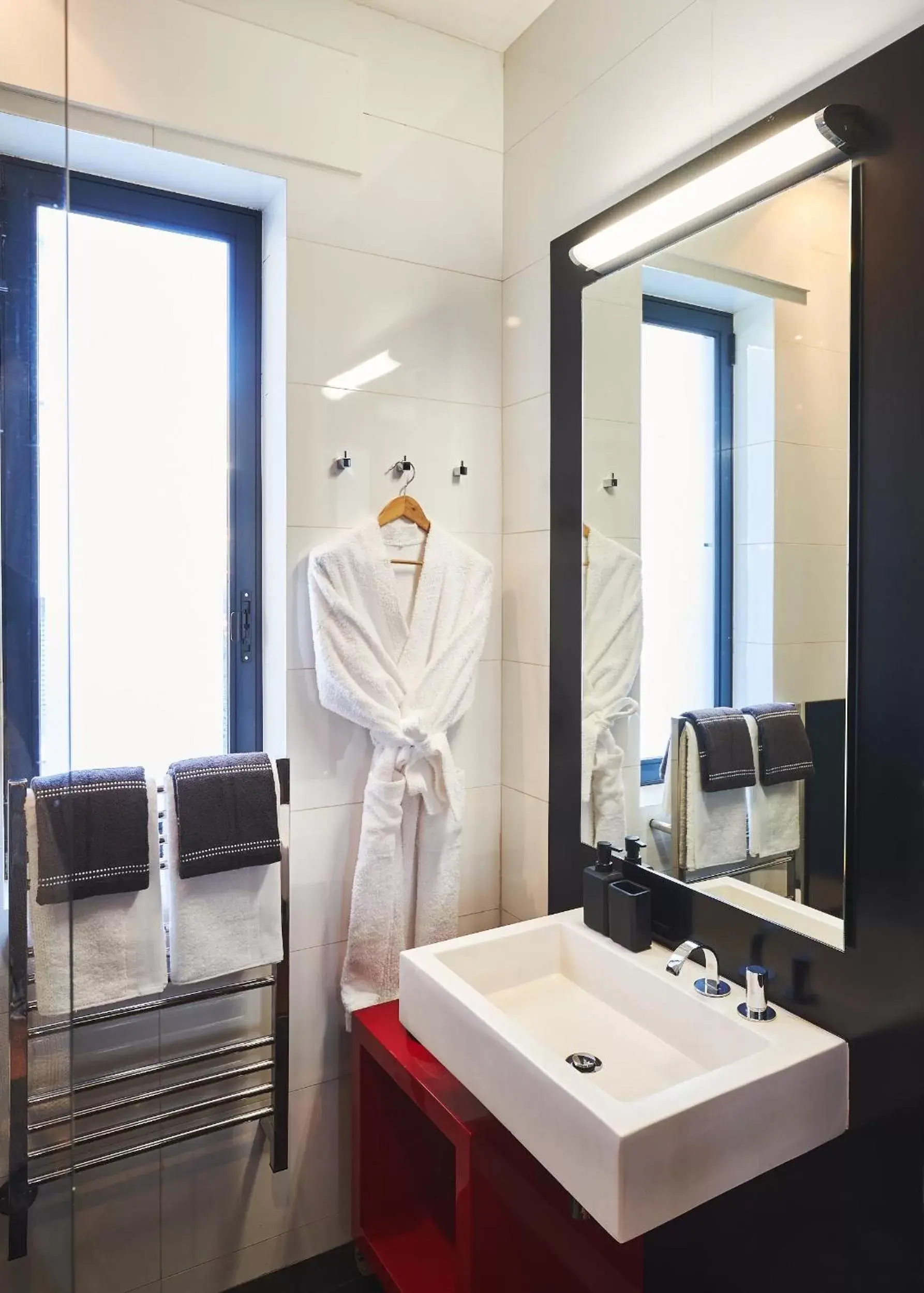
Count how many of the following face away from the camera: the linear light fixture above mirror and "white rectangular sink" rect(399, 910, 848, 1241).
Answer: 0

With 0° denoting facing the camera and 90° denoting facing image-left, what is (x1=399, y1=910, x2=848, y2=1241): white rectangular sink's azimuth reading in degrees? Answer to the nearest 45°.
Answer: approximately 45°

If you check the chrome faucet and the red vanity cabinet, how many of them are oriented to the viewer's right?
0

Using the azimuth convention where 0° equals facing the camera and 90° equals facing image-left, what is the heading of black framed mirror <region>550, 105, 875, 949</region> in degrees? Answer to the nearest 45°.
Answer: approximately 45°

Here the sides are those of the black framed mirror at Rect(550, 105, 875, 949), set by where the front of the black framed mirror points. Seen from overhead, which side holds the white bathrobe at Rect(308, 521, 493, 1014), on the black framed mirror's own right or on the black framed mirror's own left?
on the black framed mirror's own right

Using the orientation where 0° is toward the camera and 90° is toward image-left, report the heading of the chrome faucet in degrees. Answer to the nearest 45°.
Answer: approximately 45°
